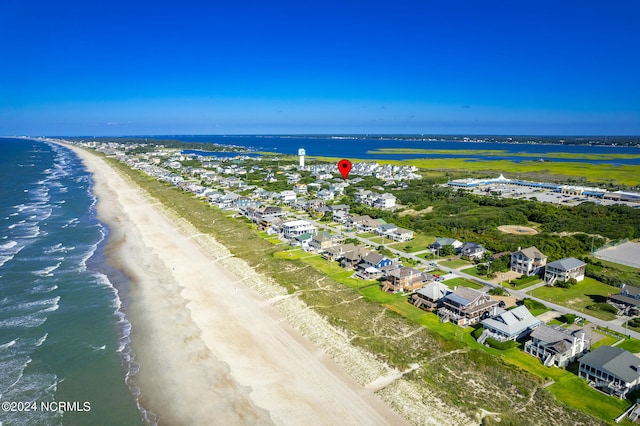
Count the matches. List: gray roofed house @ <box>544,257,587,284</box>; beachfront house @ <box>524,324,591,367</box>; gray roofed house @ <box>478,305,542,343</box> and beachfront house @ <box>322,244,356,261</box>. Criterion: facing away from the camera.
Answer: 0

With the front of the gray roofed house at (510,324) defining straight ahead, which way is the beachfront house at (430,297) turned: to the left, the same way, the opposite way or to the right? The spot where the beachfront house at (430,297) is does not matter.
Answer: the same way

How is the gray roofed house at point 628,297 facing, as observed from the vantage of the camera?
facing the viewer and to the left of the viewer

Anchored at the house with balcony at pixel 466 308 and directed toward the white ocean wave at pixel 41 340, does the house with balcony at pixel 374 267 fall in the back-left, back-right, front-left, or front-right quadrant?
front-right

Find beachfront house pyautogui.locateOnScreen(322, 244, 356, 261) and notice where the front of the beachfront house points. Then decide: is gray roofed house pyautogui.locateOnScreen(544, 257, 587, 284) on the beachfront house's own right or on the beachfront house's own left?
on the beachfront house's own left

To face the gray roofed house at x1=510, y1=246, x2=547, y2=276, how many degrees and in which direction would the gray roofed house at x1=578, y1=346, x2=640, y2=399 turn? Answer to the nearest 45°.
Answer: approximately 90° to its right

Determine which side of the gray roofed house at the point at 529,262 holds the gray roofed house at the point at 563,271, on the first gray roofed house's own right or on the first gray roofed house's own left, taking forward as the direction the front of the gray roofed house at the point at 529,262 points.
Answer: on the first gray roofed house's own left

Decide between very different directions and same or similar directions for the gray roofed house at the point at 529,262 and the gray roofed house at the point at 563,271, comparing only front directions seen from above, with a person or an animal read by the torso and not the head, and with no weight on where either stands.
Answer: same or similar directions

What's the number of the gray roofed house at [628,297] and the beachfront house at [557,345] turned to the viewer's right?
0

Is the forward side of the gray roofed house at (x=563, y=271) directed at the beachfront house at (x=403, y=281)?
yes

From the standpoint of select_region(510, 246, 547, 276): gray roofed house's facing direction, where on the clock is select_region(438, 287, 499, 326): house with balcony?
The house with balcony is roughly at 11 o'clock from the gray roofed house.

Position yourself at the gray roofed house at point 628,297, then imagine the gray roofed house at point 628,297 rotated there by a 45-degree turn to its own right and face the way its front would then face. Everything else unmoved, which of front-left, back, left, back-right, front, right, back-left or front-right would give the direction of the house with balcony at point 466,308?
front-left

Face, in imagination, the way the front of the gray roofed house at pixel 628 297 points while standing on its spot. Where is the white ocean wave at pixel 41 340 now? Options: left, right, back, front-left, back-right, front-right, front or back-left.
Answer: front

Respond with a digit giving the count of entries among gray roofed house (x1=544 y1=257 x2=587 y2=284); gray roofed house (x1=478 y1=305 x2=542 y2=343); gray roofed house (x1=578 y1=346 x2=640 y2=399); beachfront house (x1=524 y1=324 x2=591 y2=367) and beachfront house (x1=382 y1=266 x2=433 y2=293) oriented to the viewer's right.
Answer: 0

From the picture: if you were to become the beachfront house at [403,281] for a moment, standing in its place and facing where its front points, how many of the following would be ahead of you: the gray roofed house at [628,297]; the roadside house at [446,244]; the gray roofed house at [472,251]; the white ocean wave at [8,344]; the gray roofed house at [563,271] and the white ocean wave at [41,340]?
2

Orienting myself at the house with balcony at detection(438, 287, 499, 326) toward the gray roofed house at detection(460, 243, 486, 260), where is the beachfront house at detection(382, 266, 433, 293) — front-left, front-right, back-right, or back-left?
front-left

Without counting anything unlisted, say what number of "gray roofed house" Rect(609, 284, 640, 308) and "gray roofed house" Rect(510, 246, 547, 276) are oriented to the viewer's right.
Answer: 0
